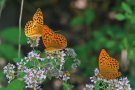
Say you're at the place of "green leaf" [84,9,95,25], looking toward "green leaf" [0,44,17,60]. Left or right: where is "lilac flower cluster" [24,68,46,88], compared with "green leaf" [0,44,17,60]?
left
